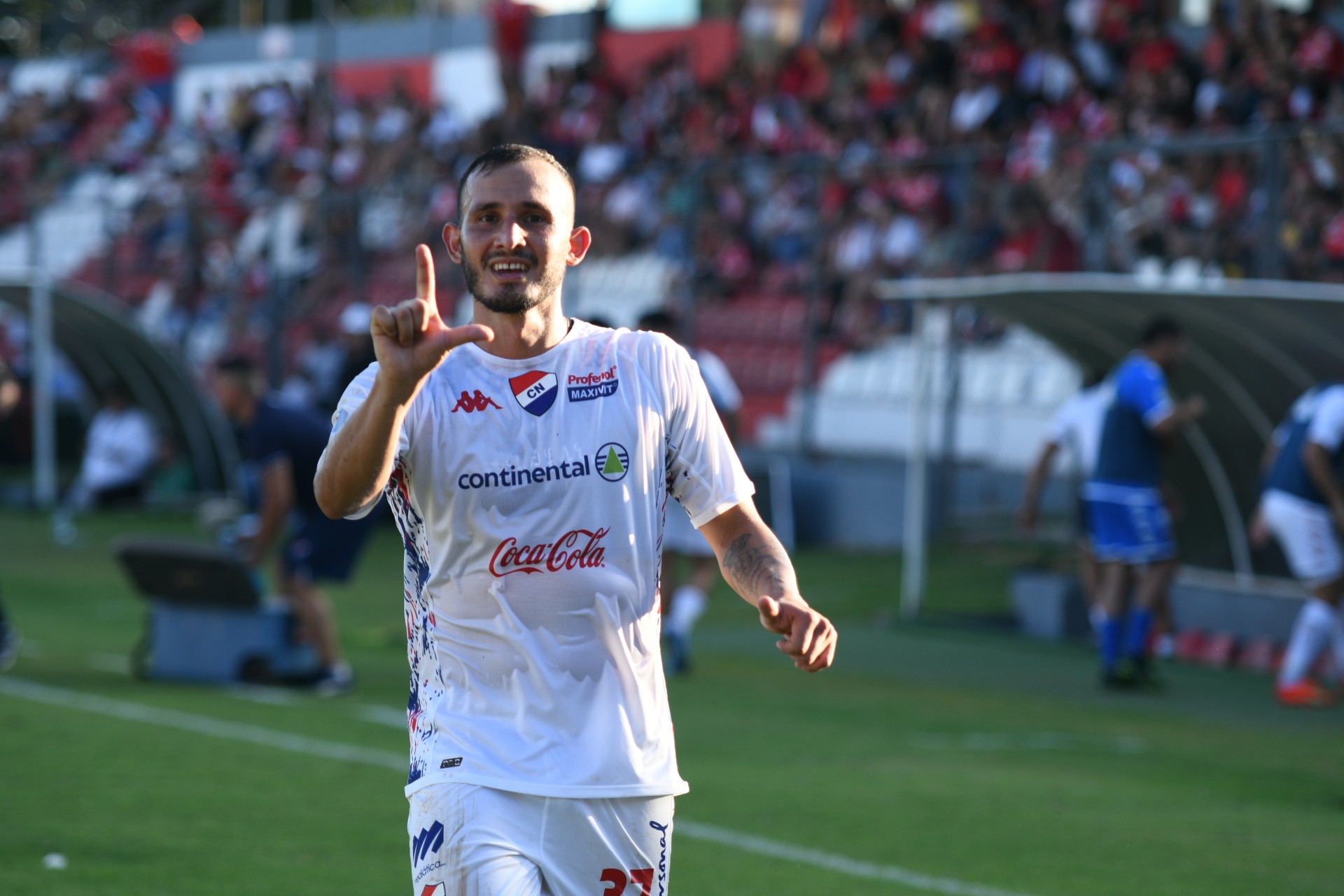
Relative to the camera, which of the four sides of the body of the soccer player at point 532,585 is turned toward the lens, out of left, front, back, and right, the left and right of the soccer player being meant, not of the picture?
front

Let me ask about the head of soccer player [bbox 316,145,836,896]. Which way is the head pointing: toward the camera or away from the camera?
toward the camera

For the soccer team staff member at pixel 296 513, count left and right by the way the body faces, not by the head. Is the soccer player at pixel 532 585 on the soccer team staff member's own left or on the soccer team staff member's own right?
on the soccer team staff member's own left

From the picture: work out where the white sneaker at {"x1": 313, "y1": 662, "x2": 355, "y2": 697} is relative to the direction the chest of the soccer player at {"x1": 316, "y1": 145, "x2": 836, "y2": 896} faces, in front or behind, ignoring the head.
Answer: behind

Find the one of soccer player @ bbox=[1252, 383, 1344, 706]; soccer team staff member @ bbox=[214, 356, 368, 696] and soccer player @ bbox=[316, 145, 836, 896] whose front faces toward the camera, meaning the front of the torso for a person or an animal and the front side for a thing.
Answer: soccer player @ bbox=[316, 145, 836, 896]

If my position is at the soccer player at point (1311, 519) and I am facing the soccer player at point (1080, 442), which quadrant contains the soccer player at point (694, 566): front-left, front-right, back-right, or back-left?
front-left
